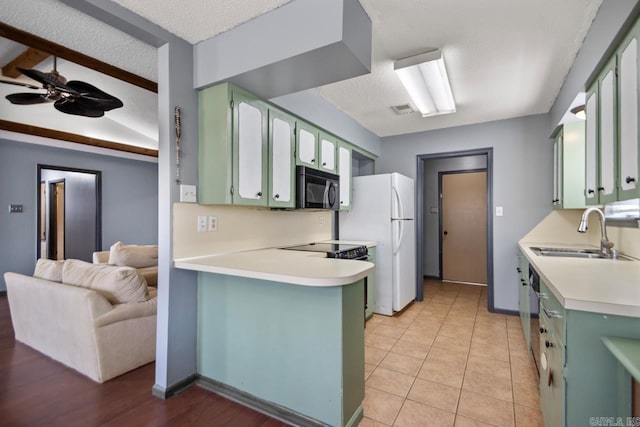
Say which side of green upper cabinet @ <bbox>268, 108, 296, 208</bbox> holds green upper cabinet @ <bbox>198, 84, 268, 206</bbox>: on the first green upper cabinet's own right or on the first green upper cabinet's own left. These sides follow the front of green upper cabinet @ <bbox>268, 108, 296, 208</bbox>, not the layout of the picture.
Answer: on the first green upper cabinet's own right

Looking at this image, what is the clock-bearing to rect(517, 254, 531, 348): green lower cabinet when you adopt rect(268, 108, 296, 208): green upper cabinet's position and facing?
The green lower cabinet is roughly at 11 o'clock from the green upper cabinet.

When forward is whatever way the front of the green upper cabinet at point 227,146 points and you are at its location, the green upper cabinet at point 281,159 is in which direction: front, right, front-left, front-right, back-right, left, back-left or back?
left

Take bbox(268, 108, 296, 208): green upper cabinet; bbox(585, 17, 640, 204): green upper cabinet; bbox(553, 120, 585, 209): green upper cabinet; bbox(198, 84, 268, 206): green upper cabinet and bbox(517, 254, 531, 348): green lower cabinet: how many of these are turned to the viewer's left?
3

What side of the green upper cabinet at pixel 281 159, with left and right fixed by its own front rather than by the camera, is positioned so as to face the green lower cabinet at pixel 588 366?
front

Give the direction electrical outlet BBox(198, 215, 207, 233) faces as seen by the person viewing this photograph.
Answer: facing the viewer and to the right of the viewer

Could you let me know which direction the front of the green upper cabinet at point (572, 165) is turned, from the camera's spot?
facing to the left of the viewer

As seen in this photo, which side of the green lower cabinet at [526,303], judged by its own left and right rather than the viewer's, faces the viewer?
left

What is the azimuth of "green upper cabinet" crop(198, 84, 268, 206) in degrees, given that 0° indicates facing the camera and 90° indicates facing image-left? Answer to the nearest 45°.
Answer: approximately 315°

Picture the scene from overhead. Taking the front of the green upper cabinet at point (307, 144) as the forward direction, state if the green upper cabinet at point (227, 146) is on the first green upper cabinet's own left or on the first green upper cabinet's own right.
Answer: on the first green upper cabinet's own right

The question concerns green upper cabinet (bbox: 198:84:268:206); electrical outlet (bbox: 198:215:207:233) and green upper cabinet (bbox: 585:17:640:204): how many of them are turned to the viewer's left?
1

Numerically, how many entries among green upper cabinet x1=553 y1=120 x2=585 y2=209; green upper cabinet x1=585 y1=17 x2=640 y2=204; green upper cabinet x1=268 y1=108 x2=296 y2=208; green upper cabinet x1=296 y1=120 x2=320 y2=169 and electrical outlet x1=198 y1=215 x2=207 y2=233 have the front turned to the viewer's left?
2
